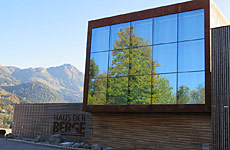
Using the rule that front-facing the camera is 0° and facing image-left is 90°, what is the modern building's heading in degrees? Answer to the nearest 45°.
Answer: approximately 45°

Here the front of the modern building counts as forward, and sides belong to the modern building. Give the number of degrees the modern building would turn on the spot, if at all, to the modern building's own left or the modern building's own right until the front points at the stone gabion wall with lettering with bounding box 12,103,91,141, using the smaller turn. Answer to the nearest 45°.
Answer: approximately 90° to the modern building's own right
